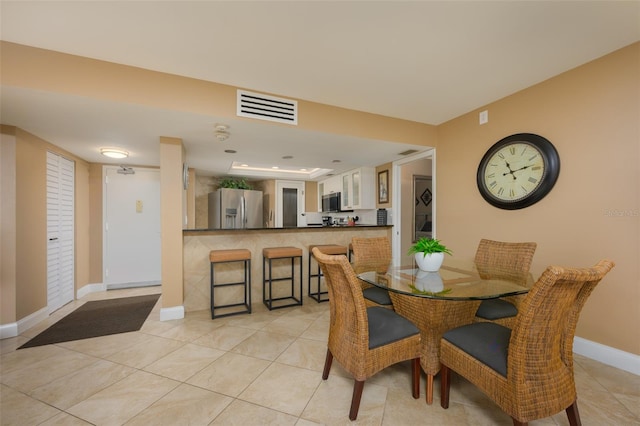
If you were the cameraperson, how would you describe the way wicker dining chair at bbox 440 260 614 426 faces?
facing away from the viewer and to the left of the viewer

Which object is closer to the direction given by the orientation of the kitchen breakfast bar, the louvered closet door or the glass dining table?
the glass dining table

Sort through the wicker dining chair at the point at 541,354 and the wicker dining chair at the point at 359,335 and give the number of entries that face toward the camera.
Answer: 0

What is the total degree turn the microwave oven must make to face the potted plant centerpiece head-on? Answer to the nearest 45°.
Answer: approximately 45° to its left

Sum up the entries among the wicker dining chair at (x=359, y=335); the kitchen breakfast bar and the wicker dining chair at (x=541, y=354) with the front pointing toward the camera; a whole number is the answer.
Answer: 1

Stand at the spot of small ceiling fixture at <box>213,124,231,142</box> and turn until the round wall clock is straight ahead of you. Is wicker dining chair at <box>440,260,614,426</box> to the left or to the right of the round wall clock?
right

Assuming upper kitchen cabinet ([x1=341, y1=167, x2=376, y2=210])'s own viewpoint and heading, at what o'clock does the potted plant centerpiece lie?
The potted plant centerpiece is roughly at 10 o'clock from the upper kitchen cabinet.

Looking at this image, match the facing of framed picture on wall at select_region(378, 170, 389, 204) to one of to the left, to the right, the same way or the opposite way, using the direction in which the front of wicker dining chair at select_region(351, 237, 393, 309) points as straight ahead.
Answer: to the right

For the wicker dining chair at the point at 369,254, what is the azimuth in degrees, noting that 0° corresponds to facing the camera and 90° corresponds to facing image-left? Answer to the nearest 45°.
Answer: approximately 315°

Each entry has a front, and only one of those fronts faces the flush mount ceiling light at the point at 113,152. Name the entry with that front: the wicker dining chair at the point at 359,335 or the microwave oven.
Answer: the microwave oven

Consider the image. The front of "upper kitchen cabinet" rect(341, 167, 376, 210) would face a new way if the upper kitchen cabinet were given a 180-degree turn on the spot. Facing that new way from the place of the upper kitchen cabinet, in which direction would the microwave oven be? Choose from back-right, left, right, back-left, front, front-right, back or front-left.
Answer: left

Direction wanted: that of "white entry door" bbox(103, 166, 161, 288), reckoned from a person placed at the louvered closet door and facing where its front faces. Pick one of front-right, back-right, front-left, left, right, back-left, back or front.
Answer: left

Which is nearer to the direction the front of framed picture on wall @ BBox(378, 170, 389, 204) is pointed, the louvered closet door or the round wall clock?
the louvered closet door

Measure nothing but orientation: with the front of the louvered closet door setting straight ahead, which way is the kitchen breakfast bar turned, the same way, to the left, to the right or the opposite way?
to the right

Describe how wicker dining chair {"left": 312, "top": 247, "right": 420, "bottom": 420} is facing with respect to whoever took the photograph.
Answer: facing away from the viewer and to the right of the viewer

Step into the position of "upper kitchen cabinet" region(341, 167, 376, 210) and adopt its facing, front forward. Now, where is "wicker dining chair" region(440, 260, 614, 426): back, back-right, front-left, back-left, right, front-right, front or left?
front-left
